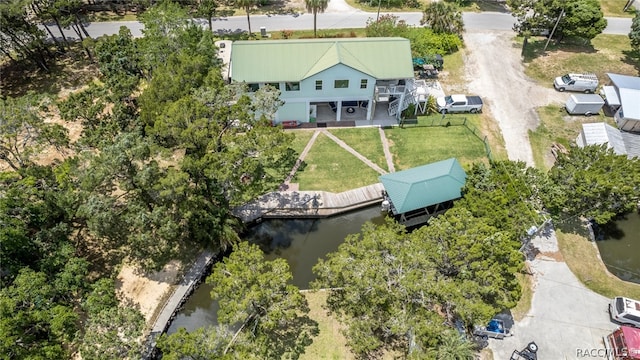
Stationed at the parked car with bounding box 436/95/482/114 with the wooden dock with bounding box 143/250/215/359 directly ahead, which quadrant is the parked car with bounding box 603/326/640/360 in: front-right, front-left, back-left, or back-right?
front-left

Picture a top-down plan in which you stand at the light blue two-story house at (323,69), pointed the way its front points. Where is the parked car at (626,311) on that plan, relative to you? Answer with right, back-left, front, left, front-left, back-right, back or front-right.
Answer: front-left

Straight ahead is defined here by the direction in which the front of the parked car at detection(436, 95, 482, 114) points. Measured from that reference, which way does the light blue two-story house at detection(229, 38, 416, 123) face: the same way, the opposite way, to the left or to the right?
to the left

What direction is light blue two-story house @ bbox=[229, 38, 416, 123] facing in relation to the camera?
toward the camera

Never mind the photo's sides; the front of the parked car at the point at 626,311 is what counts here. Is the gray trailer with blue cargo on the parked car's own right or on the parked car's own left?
on the parked car's own left

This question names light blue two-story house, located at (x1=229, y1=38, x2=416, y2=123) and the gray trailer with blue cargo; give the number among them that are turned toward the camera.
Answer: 1

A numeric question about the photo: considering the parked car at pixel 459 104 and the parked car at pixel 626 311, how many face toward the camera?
0

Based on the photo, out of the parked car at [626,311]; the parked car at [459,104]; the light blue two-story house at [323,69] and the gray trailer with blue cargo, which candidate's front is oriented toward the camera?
the light blue two-story house

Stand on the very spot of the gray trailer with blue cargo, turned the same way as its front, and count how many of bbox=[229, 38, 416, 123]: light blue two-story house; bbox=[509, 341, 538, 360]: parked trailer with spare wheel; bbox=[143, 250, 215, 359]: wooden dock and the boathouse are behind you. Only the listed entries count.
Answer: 1
